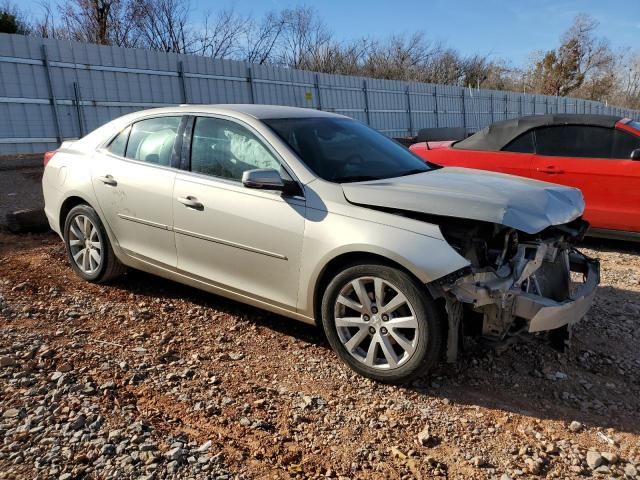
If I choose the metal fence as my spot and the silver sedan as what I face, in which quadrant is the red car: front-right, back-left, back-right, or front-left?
front-left

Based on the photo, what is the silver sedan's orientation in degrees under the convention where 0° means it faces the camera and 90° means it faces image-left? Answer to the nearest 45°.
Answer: approximately 315°

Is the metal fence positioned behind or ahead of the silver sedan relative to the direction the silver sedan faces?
behind

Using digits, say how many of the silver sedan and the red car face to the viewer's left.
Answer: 0

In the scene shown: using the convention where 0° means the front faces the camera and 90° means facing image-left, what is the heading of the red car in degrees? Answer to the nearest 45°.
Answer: approximately 270°

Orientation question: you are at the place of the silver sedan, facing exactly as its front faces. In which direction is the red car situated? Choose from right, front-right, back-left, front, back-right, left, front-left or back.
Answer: left

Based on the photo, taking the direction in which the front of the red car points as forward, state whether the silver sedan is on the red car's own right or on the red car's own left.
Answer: on the red car's own right
